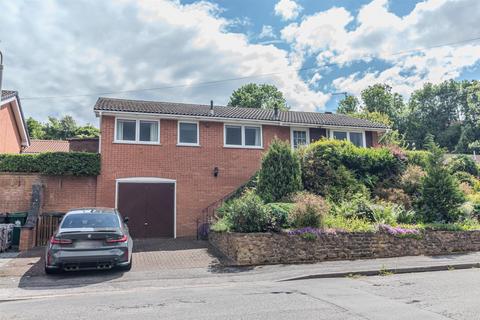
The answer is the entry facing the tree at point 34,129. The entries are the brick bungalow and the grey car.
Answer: the grey car

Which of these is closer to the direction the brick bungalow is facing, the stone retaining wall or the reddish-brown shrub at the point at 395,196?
the stone retaining wall

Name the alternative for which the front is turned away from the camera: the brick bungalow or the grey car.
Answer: the grey car

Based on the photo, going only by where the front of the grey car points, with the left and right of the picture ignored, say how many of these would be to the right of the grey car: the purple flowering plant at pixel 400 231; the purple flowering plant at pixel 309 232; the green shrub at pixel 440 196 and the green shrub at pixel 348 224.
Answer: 4

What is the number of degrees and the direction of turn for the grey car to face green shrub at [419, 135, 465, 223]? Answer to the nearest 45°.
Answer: approximately 90° to its right

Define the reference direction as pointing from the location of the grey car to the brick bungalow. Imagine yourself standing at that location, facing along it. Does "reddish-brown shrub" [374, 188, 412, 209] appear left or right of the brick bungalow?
right

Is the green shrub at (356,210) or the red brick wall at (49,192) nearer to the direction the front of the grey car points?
the red brick wall

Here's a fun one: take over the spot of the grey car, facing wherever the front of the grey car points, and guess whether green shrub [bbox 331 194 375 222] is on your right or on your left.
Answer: on your right

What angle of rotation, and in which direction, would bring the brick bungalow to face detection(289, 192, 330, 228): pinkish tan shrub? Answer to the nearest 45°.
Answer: approximately 45° to its left

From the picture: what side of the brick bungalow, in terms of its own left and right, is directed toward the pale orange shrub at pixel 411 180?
left

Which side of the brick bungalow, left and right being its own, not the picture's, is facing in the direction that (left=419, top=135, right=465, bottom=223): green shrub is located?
left

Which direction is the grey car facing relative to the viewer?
away from the camera

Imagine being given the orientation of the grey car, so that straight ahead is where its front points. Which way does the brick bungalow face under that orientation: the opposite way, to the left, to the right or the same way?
the opposite way

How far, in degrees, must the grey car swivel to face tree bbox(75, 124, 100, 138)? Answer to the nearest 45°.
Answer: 0° — it already faces it

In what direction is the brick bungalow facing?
toward the camera

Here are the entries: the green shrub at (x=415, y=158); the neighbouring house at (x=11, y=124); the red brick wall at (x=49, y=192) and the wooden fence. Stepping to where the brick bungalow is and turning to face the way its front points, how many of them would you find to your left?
1

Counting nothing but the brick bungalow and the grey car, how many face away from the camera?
1
